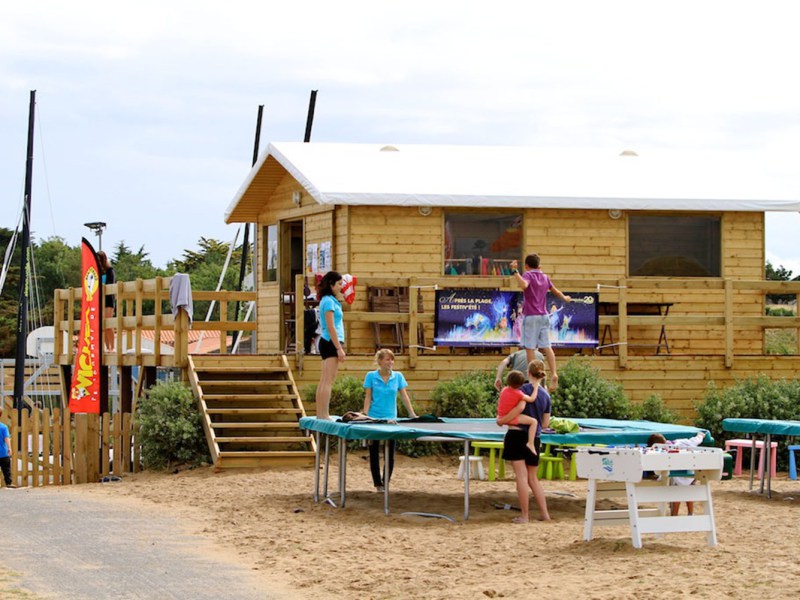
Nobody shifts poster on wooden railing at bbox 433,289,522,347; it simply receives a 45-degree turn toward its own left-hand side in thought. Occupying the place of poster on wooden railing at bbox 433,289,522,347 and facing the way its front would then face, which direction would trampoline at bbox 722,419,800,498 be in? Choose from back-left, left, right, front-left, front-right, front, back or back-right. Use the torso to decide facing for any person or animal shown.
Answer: front

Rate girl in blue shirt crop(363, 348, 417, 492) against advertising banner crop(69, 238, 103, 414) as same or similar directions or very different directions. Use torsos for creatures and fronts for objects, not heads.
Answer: same or similar directions

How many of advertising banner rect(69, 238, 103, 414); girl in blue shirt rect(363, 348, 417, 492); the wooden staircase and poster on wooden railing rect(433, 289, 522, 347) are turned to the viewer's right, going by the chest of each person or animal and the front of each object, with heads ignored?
0

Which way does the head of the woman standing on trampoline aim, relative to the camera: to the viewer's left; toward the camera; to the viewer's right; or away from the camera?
to the viewer's right

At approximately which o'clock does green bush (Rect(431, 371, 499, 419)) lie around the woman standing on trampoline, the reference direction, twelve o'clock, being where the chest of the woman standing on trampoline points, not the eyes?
The green bush is roughly at 10 o'clock from the woman standing on trampoline.

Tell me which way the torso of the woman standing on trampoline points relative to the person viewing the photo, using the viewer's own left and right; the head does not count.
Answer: facing to the right of the viewer

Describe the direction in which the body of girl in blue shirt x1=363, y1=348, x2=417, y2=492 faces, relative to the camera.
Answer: toward the camera

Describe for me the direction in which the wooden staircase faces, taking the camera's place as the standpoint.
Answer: facing the viewer

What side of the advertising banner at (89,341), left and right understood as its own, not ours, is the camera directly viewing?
front

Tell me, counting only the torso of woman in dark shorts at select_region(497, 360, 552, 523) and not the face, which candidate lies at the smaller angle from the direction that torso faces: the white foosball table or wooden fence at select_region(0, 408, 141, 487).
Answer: the wooden fence

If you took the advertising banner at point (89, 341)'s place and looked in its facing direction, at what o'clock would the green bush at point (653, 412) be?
The green bush is roughly at 10 o'clock from the advertising banner.

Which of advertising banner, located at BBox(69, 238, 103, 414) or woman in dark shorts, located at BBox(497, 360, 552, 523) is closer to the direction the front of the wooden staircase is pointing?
the woman in dark shorts

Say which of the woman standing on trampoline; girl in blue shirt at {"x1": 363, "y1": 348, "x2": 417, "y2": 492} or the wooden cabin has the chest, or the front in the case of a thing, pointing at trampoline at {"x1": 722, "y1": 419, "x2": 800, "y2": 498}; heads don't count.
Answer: the woman standing on trampoline

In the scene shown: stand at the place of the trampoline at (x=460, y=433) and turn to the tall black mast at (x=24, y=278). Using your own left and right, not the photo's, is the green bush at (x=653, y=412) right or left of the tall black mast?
right
